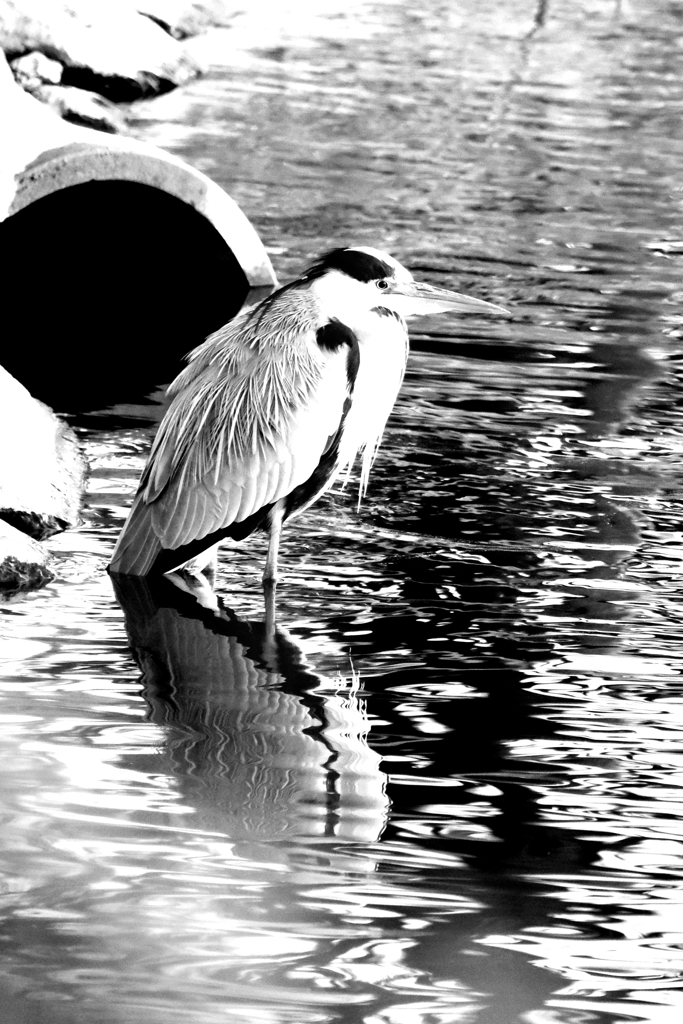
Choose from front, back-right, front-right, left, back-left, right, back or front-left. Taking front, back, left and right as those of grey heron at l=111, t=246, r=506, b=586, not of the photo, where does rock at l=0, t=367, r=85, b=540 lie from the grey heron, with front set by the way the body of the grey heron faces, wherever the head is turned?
back-left

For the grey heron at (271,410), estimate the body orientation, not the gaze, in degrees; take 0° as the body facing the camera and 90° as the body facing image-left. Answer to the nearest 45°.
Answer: approximately 270°

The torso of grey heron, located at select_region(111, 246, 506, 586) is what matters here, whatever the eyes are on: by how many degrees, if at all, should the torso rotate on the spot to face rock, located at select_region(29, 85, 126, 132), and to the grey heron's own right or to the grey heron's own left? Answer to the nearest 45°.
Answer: approximately 90° to the grey heron's own left

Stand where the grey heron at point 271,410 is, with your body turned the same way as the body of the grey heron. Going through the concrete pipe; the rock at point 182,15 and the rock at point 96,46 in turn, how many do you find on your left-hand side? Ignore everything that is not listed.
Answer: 3

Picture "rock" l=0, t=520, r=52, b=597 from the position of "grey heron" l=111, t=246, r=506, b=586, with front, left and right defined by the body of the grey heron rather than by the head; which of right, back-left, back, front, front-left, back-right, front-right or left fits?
back

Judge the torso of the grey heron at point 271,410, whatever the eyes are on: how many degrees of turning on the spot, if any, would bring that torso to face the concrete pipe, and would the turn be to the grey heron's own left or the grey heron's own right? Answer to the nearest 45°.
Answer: approximately 90° to the grey heron's own left

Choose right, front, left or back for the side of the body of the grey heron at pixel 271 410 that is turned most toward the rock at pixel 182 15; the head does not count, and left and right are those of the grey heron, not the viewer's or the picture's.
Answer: left

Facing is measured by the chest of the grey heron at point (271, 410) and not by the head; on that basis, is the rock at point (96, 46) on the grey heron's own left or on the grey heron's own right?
on the grey heron's own left
